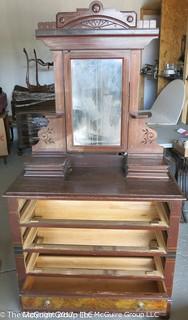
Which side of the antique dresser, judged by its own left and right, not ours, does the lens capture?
front
